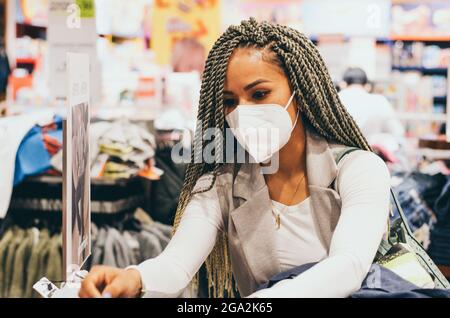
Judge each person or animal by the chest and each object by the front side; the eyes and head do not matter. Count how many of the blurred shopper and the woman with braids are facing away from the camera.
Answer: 1

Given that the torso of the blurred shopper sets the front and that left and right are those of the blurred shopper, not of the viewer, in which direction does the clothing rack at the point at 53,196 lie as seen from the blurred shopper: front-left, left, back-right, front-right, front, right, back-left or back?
back-left

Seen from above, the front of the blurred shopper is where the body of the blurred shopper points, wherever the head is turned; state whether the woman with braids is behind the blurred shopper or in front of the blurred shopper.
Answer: behind

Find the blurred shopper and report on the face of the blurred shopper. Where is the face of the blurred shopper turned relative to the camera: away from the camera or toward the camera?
away from the camera

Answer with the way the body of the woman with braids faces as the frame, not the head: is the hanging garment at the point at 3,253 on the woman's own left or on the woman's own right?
on the woman's own right

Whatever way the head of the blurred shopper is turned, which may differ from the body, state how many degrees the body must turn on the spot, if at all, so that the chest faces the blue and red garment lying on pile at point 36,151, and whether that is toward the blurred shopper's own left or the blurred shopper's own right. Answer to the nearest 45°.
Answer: approximately 135° to the blurred shopper's own left

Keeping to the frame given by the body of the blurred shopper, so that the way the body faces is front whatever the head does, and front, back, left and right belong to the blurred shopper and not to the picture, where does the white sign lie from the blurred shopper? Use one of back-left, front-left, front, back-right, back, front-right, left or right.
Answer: back

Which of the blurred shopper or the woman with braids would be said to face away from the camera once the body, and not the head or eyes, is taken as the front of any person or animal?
the blurred shopper

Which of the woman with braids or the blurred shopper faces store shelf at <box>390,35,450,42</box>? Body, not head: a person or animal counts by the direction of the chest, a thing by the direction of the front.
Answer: the blurred shopper

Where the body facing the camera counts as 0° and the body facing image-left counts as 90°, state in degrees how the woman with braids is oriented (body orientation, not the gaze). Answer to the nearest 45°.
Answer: approximately 45°

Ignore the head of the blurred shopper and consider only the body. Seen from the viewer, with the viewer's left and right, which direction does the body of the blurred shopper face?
facing away from the viewer
